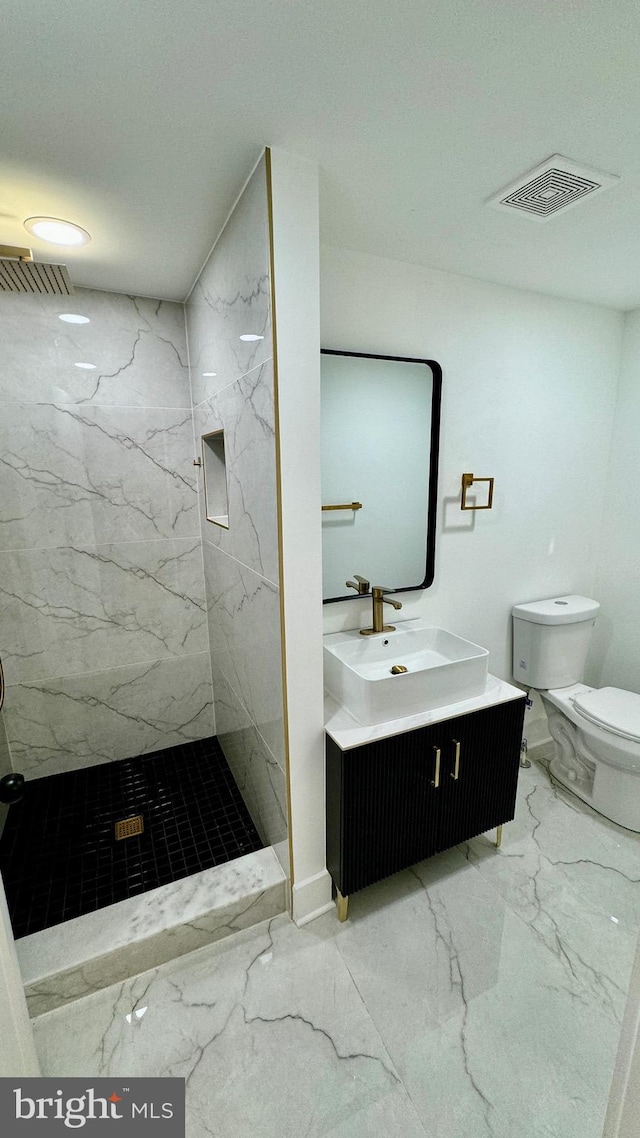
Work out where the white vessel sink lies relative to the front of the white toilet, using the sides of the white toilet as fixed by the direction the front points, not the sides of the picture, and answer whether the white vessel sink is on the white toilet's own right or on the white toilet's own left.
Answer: on the white toilet's own right

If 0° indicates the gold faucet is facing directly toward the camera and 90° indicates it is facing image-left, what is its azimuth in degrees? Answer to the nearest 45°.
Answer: approximately 315°

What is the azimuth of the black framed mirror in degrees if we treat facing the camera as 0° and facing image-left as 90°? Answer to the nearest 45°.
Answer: approximately 315°

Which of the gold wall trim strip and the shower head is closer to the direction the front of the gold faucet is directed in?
the gold wall trim strip

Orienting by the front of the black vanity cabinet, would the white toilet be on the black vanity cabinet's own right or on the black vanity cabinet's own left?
on the black vanity cabinet's own left
